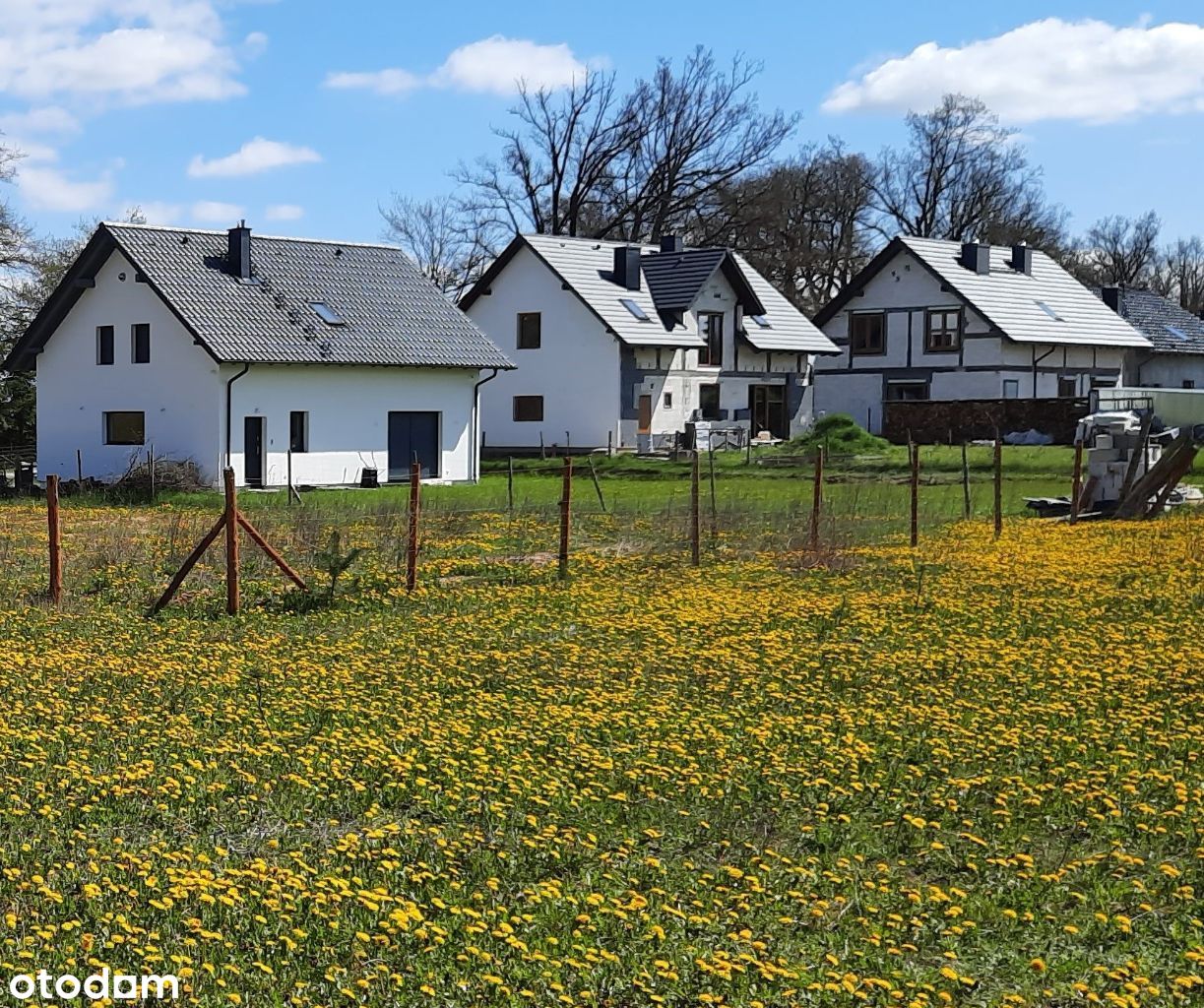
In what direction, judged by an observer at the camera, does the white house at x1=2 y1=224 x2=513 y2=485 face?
facing the viewer and to the right of the viewer

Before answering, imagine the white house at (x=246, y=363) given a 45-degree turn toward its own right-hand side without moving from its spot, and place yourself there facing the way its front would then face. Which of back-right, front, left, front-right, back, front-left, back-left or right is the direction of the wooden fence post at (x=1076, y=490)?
front-left

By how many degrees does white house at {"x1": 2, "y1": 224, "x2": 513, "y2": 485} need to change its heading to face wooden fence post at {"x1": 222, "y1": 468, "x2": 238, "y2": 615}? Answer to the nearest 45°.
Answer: approximately 45° to its right
